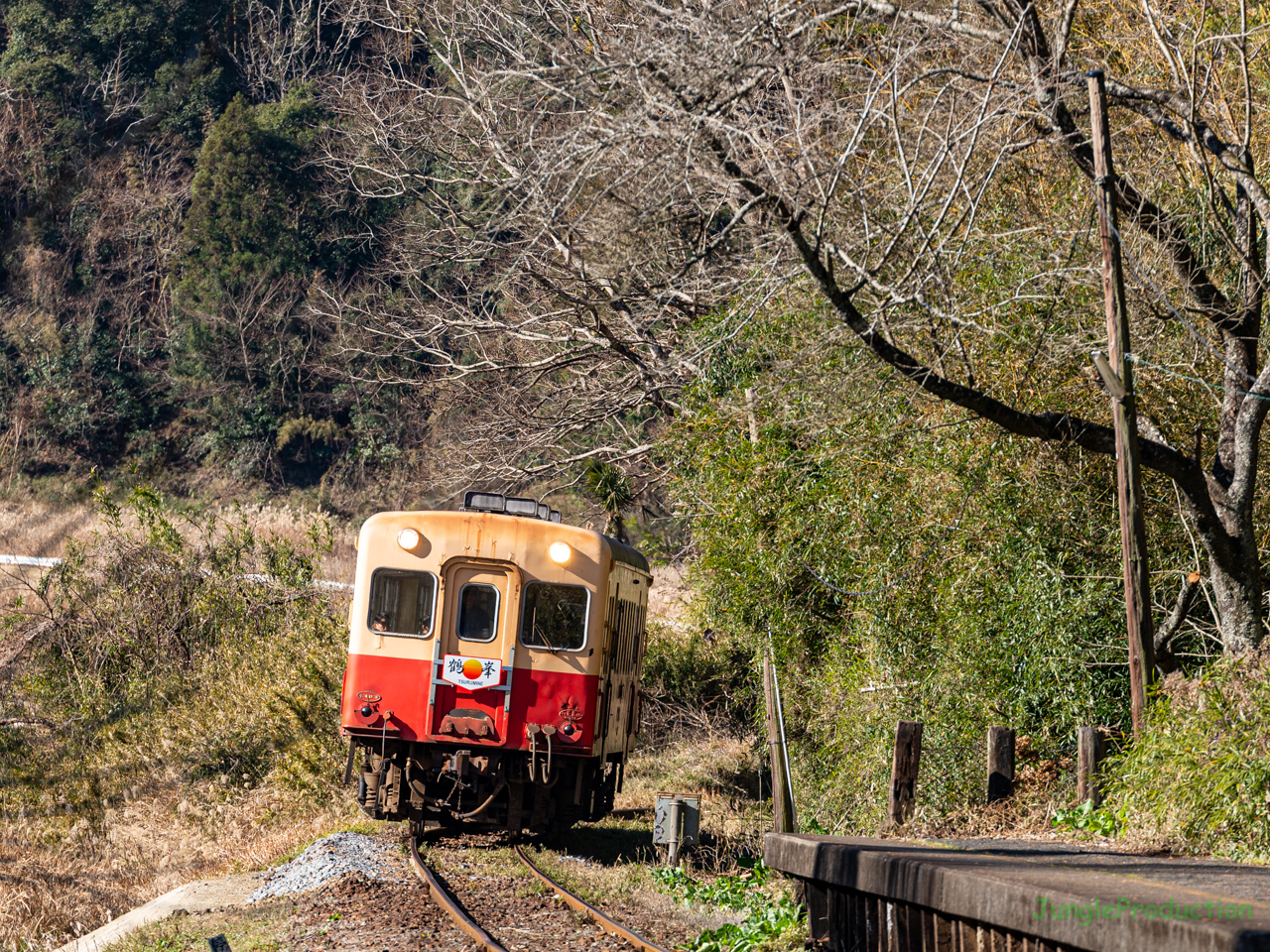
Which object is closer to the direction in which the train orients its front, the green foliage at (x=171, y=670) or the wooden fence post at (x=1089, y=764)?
the wooden fence post

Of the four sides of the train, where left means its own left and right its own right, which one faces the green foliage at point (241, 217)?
back

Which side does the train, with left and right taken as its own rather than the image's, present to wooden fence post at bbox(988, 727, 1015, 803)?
left

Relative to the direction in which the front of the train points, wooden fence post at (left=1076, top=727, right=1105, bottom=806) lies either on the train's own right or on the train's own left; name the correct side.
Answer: on the train's own left

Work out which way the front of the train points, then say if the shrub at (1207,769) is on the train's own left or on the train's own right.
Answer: on the train's own left

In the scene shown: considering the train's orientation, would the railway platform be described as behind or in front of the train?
in front

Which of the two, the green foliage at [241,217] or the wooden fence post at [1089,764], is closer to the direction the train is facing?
the wooden fence post

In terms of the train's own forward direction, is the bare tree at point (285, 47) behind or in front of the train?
behind

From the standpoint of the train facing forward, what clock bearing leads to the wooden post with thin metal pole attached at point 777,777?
The wooden post with thin metal pole attached is roughly at 10 o'clock from the train.

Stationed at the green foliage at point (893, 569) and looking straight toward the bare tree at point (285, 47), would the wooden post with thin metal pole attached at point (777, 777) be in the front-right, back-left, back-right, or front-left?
back-left

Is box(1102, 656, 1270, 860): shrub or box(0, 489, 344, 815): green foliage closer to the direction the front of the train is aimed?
the shrub

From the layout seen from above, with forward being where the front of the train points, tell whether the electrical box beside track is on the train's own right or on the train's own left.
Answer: on the train's own left

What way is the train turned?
toward the camera
